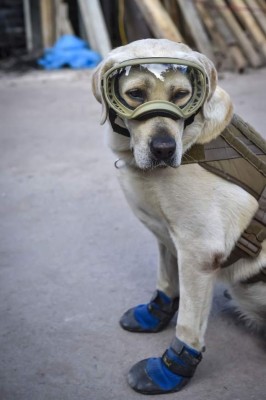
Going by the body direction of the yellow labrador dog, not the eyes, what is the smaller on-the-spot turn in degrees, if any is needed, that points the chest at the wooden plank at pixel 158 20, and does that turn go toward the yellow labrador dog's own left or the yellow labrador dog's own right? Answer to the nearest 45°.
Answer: approximately 135° to the yellow labrador dog's own right

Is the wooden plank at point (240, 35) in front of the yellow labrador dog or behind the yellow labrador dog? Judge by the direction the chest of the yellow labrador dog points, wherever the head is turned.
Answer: behind

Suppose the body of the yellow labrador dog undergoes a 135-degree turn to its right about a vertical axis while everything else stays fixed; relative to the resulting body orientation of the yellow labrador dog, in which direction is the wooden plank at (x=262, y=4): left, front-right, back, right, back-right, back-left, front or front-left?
front

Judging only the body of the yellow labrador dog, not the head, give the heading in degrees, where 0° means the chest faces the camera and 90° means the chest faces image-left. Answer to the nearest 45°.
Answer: approximately 45°

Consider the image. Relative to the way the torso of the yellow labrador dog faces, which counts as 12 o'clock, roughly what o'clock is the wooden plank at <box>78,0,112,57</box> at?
The wooden plank is roughly at 4 o'clock from the yellow labrador dog.

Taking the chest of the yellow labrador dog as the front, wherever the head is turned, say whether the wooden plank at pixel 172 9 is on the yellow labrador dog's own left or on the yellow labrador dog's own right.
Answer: on the yellow labrador dog's own right

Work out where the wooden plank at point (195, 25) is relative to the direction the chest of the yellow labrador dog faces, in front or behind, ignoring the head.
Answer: behind

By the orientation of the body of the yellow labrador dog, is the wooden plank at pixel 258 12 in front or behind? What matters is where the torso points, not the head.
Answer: behind

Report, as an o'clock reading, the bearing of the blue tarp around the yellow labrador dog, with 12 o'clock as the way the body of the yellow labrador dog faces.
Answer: The blue tarp is roughly at 4 o'clock from the yellow labrador dog.
